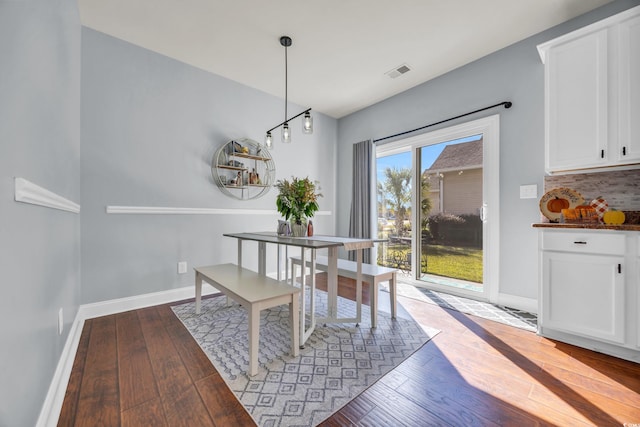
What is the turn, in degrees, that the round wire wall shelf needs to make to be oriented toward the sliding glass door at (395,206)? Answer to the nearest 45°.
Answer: approximately 45° to its left

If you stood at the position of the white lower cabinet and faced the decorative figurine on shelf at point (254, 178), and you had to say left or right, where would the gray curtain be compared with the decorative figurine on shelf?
right

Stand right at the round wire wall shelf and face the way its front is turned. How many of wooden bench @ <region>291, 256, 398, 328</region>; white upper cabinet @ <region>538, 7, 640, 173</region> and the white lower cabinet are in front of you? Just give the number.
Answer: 3

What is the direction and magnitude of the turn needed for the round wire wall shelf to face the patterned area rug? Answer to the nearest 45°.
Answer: approximately 45° to its right

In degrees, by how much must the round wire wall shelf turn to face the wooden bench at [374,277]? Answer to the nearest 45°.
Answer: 0° — it already faces it

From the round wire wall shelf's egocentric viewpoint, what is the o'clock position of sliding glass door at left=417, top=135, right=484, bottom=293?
The sliding glass door is roughly at 11 o'clock from the round wire wall shelf.

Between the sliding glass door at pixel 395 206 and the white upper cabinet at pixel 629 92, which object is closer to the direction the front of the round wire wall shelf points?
the white upper cabinet

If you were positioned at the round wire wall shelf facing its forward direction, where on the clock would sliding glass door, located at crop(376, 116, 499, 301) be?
The sliding glass door is roughly at 11 o'clock from the round wire wall shelf.

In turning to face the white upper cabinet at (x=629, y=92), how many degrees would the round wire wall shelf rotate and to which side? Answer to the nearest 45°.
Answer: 0° — it already faces it

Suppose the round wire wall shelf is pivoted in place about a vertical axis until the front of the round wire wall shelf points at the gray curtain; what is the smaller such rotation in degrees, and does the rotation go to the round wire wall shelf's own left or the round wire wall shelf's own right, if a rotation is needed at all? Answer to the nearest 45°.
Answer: approximately 45° to the round wire wall shelf's own left

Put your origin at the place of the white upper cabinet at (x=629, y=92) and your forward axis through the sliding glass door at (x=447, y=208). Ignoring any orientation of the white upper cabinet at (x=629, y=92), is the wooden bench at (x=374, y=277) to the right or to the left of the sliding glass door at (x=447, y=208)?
left

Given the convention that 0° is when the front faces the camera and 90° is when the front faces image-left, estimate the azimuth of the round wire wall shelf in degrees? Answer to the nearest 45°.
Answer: approximately 315°

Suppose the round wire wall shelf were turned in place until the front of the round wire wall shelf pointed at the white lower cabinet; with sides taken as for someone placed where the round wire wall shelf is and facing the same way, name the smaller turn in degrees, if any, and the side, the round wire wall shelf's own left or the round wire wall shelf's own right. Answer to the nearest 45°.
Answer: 0° — it already faces it
